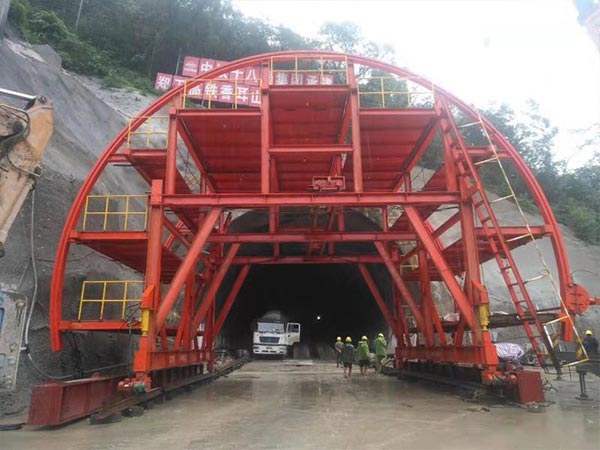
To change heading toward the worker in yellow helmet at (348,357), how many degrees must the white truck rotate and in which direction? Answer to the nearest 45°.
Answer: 0° — it already faces them

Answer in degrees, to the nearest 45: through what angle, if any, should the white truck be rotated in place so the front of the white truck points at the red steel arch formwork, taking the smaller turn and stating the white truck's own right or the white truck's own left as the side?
0° — it already faces it

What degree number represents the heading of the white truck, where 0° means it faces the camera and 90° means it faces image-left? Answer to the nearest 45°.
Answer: approximately 0°

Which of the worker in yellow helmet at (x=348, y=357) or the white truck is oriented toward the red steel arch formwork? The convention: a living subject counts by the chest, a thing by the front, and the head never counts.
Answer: the white truck
